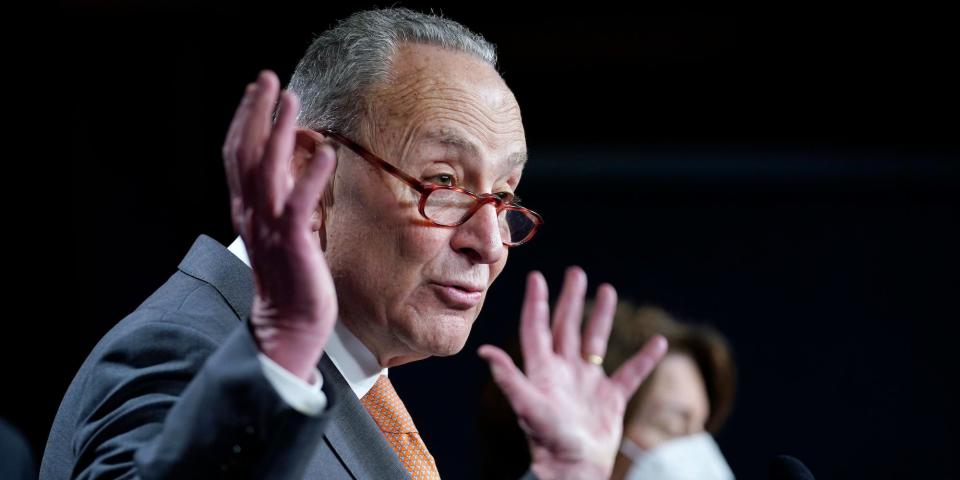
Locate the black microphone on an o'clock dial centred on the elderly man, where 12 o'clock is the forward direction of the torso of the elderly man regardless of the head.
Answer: The black microphone is roughly at 11 o'clock from the elderly man.

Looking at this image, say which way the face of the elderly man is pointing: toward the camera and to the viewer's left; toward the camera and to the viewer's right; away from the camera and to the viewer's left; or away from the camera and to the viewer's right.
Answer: toward the camera and to the viewer's right

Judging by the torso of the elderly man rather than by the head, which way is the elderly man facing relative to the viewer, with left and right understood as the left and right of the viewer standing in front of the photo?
facing the viewer and to the right of the viewer
